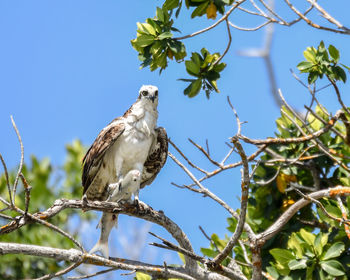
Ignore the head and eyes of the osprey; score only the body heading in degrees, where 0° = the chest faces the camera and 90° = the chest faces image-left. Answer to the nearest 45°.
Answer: approximately 315°
